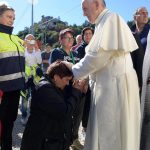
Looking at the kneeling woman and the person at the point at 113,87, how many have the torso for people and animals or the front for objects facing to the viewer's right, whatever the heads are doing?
1

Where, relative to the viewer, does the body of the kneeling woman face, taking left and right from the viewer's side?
facing to the right of the viewer

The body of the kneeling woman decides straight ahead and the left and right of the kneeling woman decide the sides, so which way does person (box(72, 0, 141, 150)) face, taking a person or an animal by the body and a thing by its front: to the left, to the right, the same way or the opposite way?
the opposite way

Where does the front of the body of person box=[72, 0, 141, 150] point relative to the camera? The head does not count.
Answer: to the viewer's left

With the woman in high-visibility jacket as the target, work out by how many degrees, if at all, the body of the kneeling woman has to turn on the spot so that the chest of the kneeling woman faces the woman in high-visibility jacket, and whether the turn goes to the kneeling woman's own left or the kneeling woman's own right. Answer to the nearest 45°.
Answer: approximately 135° to the kneeling woman's own left

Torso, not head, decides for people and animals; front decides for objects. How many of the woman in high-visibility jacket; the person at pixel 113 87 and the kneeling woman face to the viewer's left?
1

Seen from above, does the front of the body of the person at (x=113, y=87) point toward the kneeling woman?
yes

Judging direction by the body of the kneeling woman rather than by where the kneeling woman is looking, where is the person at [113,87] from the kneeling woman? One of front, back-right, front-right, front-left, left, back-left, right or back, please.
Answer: front
